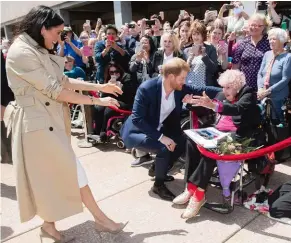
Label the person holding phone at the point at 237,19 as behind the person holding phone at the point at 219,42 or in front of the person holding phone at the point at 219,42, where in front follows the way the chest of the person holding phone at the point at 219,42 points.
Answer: behind

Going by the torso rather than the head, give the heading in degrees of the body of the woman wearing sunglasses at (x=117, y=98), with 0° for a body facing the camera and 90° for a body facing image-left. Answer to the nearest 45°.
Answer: approximately 45°

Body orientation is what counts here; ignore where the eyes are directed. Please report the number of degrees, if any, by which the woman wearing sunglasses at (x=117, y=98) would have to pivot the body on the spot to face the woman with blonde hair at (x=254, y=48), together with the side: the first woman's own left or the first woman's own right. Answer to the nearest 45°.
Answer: approximately 90° to the first woman's own left

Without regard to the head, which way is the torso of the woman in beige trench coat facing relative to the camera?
to the viewer's right

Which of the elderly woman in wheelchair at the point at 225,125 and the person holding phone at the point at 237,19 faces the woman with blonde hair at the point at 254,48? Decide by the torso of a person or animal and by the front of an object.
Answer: the person holding phone

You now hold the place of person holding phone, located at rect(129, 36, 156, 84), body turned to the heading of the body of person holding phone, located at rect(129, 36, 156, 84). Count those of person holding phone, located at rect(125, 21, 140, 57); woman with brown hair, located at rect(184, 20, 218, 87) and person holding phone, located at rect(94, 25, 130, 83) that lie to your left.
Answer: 1

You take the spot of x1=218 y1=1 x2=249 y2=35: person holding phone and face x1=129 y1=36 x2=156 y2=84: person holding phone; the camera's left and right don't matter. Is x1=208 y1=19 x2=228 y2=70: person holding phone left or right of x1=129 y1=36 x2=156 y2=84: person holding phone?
left

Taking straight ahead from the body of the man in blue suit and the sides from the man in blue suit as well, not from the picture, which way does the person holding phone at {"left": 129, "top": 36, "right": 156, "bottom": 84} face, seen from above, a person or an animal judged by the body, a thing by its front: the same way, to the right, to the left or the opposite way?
to the right

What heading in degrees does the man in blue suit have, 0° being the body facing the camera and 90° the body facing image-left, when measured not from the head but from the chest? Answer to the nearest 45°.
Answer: approximately 315°
